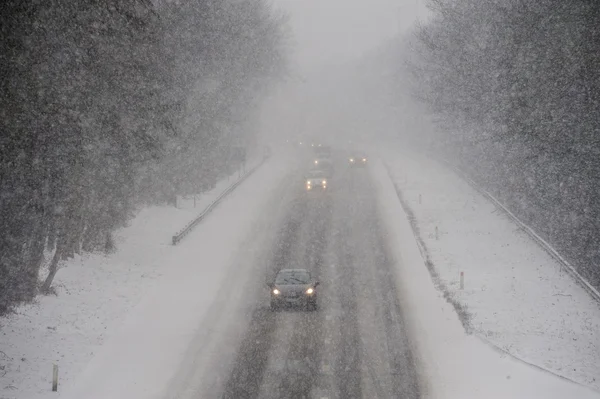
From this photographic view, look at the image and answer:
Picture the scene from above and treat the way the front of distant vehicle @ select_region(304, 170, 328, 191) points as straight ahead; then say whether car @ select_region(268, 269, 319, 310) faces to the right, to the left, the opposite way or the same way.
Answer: the same way

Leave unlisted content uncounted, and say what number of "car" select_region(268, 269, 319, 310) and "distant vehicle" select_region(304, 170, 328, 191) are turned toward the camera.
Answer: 2

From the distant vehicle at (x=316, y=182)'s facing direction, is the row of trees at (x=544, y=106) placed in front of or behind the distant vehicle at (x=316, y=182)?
in front

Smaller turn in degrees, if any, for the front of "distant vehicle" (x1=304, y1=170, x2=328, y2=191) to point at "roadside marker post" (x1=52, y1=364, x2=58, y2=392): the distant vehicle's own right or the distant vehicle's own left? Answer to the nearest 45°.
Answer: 0° — it already faces it

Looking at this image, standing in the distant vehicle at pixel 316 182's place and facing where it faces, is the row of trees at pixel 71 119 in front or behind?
in front

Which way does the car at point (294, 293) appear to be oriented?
toward the camera

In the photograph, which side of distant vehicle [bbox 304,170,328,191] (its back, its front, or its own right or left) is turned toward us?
front
